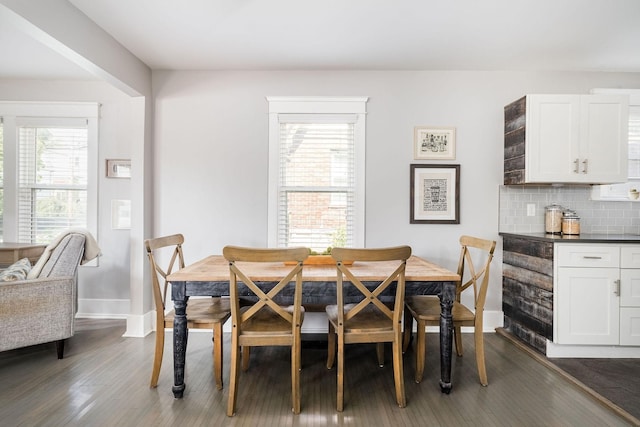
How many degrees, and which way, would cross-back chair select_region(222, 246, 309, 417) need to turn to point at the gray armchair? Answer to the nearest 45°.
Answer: approximately 45° to its left

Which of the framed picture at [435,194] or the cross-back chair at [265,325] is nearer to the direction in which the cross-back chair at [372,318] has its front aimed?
the framed picture

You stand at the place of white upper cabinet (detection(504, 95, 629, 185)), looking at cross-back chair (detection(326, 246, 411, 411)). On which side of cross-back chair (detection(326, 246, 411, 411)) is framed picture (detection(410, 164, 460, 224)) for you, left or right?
right

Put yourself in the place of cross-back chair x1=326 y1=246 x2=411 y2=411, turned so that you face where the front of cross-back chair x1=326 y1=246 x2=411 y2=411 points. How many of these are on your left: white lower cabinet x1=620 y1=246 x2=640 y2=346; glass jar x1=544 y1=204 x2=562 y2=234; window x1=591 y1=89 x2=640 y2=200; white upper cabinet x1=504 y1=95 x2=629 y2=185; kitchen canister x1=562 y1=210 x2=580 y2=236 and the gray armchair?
1

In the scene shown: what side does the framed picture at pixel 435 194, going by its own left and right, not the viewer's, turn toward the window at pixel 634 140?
left

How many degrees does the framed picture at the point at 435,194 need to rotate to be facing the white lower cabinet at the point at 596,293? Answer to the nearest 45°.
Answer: approximately 90° to its left

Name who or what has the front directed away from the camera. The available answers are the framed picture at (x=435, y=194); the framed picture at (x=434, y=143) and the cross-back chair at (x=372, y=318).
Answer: the cross-back chair

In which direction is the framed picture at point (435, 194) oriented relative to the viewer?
toward the camera

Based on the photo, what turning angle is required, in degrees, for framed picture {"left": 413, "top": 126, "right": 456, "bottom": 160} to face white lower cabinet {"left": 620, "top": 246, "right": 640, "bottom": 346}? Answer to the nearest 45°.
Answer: approximately 90° to its left

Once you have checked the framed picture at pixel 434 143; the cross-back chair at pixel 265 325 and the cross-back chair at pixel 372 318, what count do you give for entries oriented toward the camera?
1

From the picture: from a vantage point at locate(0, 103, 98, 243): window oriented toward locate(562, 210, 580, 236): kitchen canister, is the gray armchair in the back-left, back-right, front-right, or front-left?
front-right

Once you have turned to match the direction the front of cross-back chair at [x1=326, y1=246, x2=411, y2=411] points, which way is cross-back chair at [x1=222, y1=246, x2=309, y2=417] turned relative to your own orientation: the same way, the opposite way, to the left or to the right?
the same way

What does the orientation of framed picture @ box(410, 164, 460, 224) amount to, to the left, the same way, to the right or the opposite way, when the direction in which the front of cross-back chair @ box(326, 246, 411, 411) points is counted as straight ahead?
the opposite way

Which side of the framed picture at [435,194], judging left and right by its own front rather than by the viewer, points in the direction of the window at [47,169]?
right

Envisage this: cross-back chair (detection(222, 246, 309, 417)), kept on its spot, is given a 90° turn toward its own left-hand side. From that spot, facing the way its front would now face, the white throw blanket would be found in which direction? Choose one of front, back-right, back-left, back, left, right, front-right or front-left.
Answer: front-right

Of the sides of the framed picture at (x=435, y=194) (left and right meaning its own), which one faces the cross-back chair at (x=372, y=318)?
front

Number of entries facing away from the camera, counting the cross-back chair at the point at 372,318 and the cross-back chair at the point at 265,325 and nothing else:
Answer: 2

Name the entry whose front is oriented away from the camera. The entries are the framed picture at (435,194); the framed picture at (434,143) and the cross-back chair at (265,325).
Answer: the cross-back chair

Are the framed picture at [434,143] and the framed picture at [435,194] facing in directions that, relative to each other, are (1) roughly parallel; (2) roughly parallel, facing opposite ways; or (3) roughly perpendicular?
roughly parallel

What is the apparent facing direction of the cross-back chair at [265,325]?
away from the camera

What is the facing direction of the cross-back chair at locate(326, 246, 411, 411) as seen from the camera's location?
facing away from the viewer
